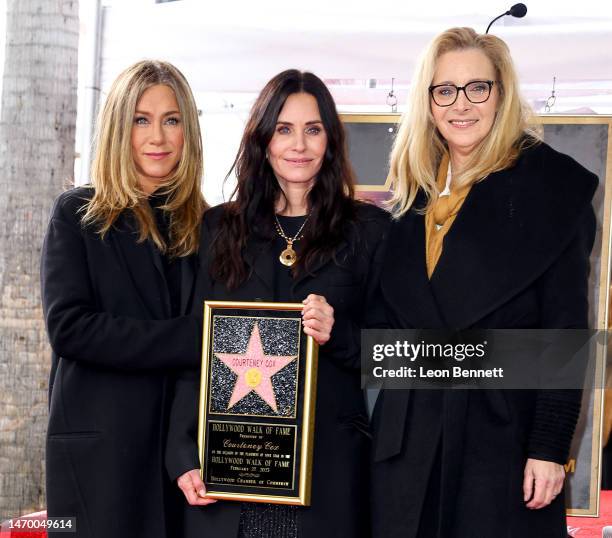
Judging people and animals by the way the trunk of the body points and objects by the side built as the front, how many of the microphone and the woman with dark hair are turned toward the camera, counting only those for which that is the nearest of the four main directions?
1

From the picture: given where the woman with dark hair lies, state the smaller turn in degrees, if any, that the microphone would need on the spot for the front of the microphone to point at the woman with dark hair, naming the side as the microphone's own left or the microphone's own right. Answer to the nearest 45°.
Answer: approximately 135° to the microphone's own right

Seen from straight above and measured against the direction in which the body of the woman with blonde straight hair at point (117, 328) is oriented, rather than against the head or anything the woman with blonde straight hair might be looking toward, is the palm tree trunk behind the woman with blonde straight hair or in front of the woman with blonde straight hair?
behind

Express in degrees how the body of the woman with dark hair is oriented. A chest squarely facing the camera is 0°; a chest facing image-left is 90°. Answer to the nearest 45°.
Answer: approximately 0°

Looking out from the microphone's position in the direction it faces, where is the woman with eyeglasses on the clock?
The woman with eyeglasses is roughly at 3 o'clock from the microphone.

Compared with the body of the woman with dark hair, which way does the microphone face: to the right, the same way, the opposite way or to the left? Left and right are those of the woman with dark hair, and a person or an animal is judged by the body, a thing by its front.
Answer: to the left

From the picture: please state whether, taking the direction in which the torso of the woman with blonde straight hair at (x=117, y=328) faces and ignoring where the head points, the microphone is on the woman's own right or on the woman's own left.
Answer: on the woman's own left

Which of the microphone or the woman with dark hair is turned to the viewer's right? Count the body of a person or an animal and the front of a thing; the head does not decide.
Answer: the microphone

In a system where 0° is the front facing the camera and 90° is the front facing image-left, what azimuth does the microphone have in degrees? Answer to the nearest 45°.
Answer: approximately 270°
